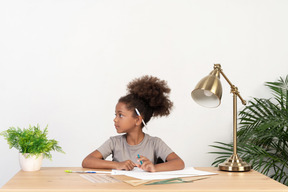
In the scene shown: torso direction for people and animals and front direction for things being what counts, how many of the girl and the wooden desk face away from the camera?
1

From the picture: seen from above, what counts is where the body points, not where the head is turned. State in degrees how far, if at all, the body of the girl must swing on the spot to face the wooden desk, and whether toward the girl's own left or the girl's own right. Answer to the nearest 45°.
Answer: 0° — they already face it

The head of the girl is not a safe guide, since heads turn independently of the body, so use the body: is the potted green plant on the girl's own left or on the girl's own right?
on the girl's own right

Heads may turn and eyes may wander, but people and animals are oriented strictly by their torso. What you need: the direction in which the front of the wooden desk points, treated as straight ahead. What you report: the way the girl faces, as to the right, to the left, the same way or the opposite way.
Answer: the opposite way

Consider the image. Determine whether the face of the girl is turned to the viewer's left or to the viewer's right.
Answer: to the viewer's left

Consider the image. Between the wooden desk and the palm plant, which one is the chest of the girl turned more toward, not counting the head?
the wooden desk

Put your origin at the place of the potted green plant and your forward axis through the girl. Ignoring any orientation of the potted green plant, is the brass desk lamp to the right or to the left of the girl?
right

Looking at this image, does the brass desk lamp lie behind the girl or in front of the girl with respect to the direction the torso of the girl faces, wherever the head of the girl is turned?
in front

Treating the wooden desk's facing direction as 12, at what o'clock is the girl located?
The girl is roughly at 12 o'clock from the wooden desk.

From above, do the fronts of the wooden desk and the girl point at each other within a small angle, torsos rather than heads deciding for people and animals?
yes

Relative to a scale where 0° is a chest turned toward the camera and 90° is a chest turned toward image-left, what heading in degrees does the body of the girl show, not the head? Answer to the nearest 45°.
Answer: approximately 0°
